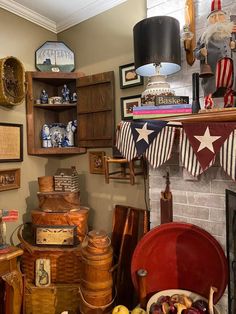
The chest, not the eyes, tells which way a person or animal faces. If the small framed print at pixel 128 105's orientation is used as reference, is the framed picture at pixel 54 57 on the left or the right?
on its right

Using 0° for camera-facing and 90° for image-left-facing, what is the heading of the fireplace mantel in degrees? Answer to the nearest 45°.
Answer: approximately 45°

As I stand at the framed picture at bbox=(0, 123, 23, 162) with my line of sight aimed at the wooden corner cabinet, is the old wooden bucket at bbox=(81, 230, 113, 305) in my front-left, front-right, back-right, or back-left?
front-right

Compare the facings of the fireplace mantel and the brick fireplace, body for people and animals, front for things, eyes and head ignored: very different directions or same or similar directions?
same or similar directions

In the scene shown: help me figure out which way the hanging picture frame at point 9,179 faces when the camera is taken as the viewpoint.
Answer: facing the viewer and to the right of the viewer

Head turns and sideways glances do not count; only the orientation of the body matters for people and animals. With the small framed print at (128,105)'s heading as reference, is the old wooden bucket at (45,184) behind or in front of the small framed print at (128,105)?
in front

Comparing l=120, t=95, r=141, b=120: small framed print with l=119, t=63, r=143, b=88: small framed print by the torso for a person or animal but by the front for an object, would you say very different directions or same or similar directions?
same or similar directions

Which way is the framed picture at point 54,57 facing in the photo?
toward the camera

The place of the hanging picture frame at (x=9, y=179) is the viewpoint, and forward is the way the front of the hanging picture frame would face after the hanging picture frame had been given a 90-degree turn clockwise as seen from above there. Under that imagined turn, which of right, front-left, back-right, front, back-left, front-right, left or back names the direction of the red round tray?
left

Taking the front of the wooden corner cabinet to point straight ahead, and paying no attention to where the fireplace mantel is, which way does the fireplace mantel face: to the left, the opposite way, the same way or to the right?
to the right

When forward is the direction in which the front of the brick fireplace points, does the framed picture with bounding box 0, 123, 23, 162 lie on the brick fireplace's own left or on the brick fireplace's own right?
on the brick fireplace's own right

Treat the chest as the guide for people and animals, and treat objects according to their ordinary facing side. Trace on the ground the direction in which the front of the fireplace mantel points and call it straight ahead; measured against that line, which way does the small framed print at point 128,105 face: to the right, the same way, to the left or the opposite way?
the same way

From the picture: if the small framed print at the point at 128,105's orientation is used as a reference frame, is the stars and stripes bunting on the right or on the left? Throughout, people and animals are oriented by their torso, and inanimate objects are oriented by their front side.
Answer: on its left

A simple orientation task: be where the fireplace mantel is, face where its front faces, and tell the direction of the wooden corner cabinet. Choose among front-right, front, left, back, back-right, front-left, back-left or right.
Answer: right

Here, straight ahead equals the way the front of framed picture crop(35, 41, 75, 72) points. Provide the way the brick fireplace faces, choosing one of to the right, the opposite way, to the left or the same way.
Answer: to the right
